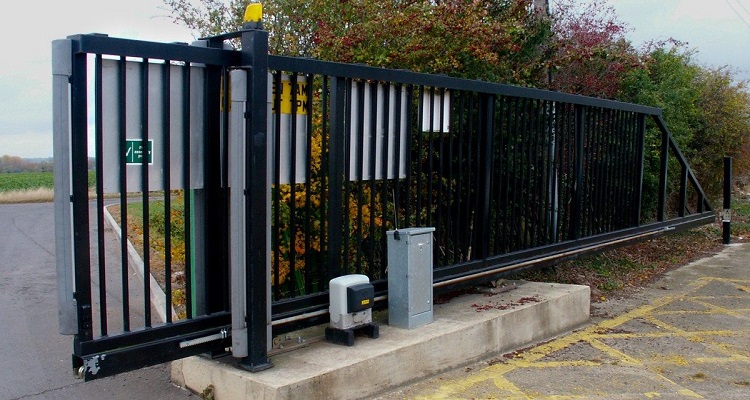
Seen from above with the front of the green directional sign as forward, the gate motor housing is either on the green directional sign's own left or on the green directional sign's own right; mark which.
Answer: on the green directional sign's own left

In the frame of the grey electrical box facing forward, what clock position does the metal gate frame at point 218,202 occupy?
The metal gate frame is roughly at 3 o'clock from the grey electrical box.

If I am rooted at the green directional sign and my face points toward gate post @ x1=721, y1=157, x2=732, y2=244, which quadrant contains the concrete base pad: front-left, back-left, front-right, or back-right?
front-right

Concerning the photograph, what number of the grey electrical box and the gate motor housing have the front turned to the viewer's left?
0

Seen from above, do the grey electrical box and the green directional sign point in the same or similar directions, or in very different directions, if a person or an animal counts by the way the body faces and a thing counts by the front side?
same or similar directions

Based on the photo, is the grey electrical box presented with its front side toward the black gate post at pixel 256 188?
no

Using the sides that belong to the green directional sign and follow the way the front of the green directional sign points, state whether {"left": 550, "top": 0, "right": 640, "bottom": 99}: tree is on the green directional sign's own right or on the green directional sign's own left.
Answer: on the green directional sign's own left

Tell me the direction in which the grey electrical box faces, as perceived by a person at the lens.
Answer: facing the viewer and to the right of the viewer

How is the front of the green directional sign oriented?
toward the camera

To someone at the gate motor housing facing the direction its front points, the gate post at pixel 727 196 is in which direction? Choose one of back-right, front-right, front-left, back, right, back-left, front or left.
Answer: left

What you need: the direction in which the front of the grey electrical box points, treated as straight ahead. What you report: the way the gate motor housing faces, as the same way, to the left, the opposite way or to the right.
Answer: the same way

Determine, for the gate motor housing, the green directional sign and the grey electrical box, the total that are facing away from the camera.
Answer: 0
